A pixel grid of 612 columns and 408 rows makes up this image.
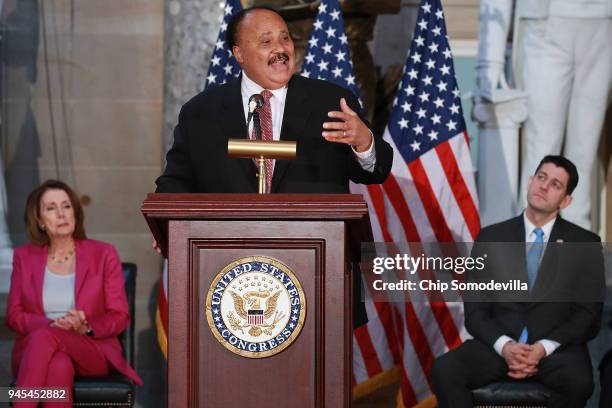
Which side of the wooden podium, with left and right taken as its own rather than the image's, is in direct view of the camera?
front

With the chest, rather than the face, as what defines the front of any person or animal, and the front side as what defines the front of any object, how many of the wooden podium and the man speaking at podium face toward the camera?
2

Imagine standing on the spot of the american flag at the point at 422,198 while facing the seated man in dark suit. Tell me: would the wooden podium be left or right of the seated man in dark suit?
right

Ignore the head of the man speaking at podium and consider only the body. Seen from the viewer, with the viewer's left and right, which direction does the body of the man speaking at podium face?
facing the viewer

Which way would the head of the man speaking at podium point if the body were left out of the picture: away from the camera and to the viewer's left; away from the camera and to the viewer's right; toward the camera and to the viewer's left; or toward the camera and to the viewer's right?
toward the camera and to the viewer's right

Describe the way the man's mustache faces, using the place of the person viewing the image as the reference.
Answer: facing the viewer and to the right of the viewer

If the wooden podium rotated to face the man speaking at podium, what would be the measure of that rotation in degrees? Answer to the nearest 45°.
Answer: approximately 180°

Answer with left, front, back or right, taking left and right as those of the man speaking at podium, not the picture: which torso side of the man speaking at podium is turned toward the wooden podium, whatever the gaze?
front

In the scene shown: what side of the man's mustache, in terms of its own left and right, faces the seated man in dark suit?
left

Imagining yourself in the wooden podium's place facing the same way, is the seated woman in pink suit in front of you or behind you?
behind
